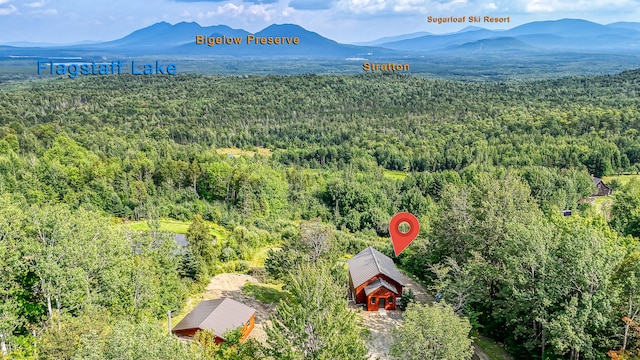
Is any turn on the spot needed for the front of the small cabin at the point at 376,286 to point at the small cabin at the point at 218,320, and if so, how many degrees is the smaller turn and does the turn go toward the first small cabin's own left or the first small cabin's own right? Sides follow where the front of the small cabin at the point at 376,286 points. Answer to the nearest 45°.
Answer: approximately 45° to the first small cabin's own right

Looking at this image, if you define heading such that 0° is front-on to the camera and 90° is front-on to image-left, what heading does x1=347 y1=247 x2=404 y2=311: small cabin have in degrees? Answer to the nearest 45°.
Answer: approximately 0°
